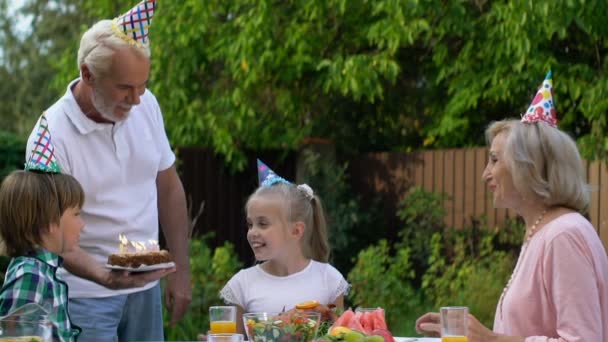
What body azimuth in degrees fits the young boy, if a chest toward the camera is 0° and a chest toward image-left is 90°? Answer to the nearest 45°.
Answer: approximately 270°

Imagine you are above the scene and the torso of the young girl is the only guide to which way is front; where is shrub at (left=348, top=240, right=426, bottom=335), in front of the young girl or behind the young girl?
behind

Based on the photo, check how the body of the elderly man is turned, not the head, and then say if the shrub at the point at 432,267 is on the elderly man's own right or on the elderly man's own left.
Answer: on the elderly man's own left

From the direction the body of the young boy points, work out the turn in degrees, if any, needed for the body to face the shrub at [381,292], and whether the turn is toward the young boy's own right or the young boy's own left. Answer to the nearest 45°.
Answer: approximately 45° to the young boy's own left

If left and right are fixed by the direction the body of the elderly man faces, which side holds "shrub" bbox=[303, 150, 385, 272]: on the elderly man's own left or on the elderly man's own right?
on the elderly man's own left

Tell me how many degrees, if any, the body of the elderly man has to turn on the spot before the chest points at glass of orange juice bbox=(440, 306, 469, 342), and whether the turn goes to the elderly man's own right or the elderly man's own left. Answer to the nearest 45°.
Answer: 0° — they already face it

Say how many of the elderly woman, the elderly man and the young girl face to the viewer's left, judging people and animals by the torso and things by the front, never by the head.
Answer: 1

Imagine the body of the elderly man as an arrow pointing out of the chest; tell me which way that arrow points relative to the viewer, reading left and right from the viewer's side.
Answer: facing the viewer and to the right of the viewer

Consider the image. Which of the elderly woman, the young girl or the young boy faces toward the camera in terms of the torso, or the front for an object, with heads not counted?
the young girl

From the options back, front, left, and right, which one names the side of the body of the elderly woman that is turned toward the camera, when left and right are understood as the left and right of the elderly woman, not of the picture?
left

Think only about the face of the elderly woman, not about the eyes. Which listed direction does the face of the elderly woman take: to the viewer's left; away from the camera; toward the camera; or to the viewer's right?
to the viewer's left

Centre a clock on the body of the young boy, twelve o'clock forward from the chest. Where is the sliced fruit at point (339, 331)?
The sliced fruit is roughly at 1 o'clock from the young boy.

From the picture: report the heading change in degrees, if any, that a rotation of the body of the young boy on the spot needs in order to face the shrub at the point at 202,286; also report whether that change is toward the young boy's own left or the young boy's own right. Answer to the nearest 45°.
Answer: approximately 90° to the young boy's own left
